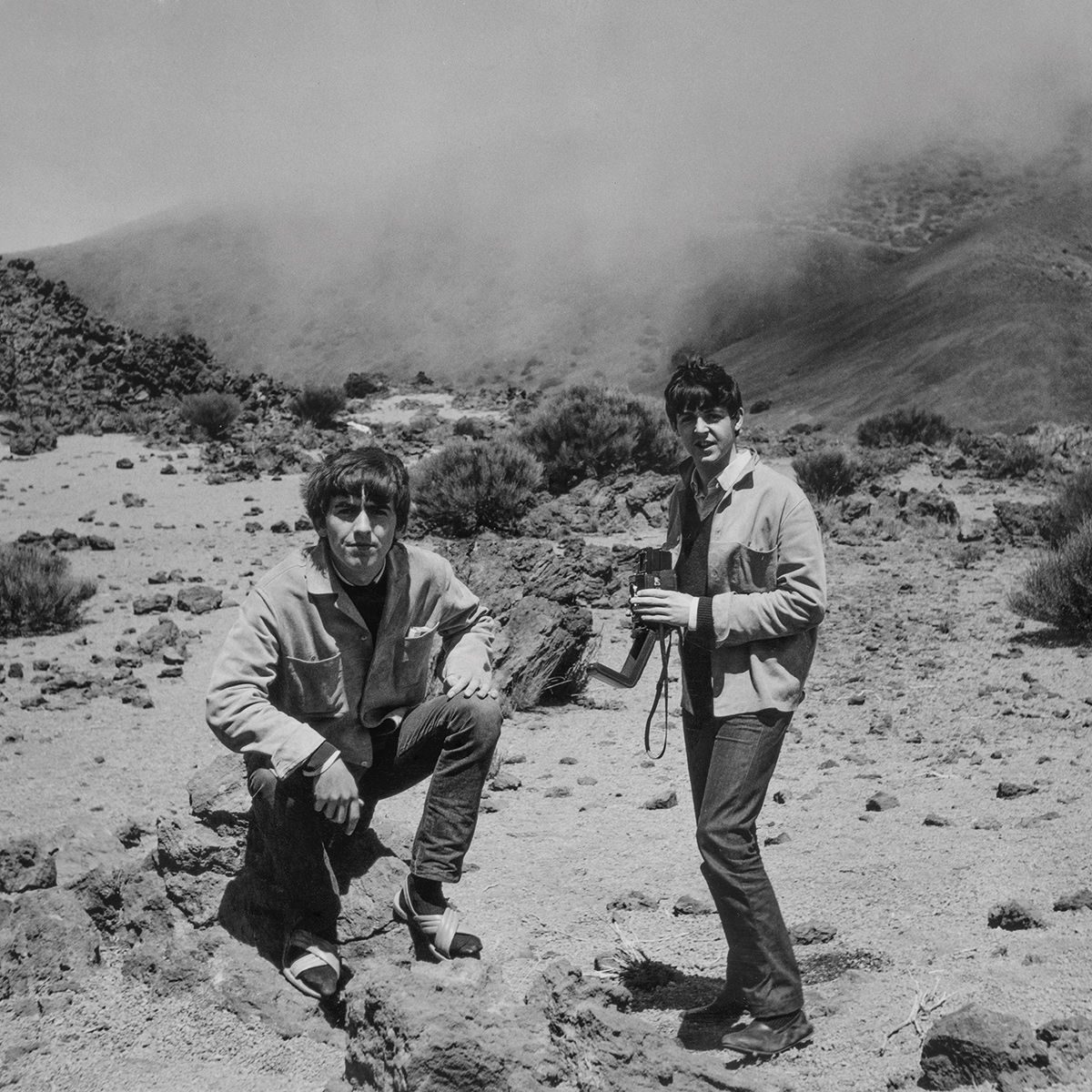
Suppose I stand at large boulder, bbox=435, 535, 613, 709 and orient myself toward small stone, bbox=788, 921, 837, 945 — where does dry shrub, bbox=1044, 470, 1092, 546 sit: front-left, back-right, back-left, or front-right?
back-left

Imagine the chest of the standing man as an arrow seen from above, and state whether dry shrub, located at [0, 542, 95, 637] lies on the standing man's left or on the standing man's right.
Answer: on the standing man's right

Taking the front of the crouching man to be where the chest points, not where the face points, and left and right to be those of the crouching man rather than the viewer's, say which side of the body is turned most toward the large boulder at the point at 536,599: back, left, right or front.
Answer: back

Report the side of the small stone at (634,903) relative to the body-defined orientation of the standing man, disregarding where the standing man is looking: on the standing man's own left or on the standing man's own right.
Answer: on the standing man's own right

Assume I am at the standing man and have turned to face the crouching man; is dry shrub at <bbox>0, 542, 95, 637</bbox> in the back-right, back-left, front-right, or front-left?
front-right

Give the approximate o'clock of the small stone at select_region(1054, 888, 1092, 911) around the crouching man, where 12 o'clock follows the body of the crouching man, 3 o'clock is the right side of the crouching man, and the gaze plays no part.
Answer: The small stone is roughly at 9 o'clock from the crouching man.

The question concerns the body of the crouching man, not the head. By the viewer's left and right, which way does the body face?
facing the viewer

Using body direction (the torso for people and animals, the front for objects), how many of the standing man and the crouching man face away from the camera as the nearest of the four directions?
0

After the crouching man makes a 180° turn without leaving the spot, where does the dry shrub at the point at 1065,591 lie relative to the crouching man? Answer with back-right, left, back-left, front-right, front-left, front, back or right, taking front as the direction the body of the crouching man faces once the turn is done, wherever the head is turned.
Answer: front-right

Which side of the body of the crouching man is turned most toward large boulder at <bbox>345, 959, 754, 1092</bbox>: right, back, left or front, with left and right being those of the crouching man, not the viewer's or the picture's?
front

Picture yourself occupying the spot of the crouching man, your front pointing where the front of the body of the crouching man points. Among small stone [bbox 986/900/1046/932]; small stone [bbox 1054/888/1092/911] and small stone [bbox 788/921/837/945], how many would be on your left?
3
